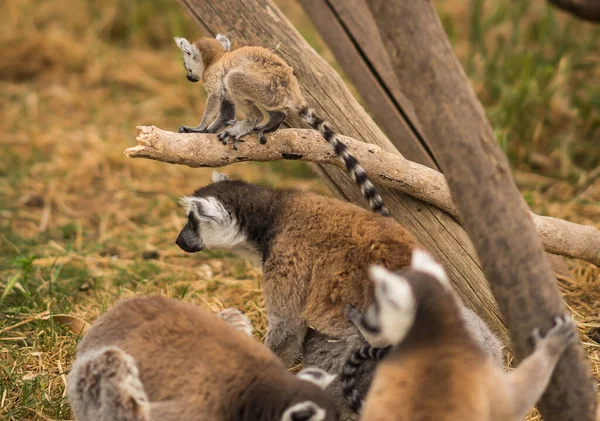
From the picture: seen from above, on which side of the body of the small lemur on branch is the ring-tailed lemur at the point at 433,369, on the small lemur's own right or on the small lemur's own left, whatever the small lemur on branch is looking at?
on the small lemur's own left

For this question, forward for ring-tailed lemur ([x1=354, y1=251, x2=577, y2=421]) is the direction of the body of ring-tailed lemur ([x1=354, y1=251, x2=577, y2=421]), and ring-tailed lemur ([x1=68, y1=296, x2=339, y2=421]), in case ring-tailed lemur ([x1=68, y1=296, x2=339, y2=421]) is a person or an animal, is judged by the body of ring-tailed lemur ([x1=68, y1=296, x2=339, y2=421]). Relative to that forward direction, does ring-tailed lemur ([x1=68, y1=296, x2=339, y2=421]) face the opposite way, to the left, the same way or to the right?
to the right

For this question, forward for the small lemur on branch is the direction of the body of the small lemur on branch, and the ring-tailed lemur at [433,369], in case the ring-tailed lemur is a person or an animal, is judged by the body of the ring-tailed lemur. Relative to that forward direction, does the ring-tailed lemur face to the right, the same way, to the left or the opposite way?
to the right

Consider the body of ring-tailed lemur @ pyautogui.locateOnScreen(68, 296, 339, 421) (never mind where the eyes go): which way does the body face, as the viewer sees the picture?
to the viewer's right

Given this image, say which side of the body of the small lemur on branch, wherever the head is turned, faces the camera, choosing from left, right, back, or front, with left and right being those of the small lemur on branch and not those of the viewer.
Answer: left

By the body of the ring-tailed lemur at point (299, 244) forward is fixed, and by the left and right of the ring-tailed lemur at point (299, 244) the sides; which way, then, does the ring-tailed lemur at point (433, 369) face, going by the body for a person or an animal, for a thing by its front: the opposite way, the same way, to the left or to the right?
to the right

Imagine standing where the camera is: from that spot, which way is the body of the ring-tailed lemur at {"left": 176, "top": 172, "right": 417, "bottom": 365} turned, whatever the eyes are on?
to the viewer's left

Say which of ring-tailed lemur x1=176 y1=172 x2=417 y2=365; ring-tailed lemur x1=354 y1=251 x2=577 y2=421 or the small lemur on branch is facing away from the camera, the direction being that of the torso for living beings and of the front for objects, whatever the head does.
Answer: ring-tailed lemur x1=354 y1=251 x2=577 y2=421

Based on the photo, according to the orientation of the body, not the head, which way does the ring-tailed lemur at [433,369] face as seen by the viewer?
away from the camera

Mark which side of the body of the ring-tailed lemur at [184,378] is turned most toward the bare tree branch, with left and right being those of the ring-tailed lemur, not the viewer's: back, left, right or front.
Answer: left
